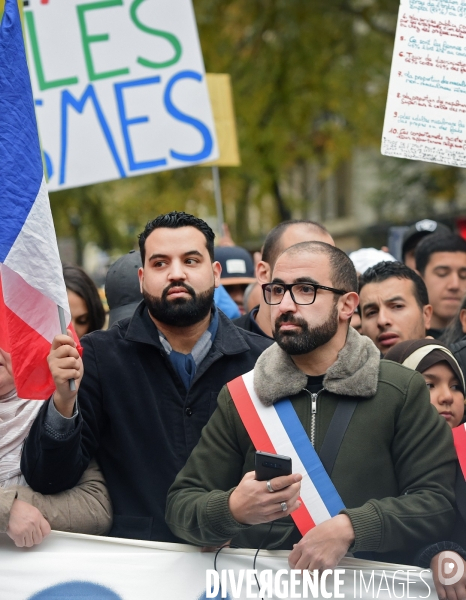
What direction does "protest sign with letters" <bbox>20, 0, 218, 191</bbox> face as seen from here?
toward the camera

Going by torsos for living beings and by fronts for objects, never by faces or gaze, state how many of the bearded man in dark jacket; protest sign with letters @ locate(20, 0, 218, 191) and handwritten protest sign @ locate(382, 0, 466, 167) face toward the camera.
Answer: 3

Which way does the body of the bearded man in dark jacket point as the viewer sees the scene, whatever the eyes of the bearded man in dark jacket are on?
toward the camera

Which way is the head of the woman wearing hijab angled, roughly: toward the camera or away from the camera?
toward the camera

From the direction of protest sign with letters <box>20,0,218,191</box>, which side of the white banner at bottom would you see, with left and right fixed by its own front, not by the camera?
back

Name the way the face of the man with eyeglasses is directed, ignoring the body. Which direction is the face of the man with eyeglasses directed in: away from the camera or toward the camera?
toward the camera

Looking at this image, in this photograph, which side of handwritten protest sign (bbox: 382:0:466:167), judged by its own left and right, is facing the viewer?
front

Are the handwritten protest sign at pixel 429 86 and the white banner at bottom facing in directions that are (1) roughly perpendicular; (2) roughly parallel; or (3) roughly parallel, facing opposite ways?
roughly parallel

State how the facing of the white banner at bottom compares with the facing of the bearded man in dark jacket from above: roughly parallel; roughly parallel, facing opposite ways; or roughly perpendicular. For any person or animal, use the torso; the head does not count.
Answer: roughly parallel

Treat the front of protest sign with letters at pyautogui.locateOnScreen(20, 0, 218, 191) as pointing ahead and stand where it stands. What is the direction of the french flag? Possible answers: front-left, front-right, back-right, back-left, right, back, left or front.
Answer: front

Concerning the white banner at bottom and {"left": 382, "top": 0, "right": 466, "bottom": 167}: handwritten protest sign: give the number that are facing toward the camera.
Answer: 2

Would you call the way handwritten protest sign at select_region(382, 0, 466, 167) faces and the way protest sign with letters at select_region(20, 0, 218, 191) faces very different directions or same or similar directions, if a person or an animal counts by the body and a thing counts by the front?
same or similar directions

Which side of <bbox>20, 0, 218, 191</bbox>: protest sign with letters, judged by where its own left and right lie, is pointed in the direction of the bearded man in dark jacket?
front
